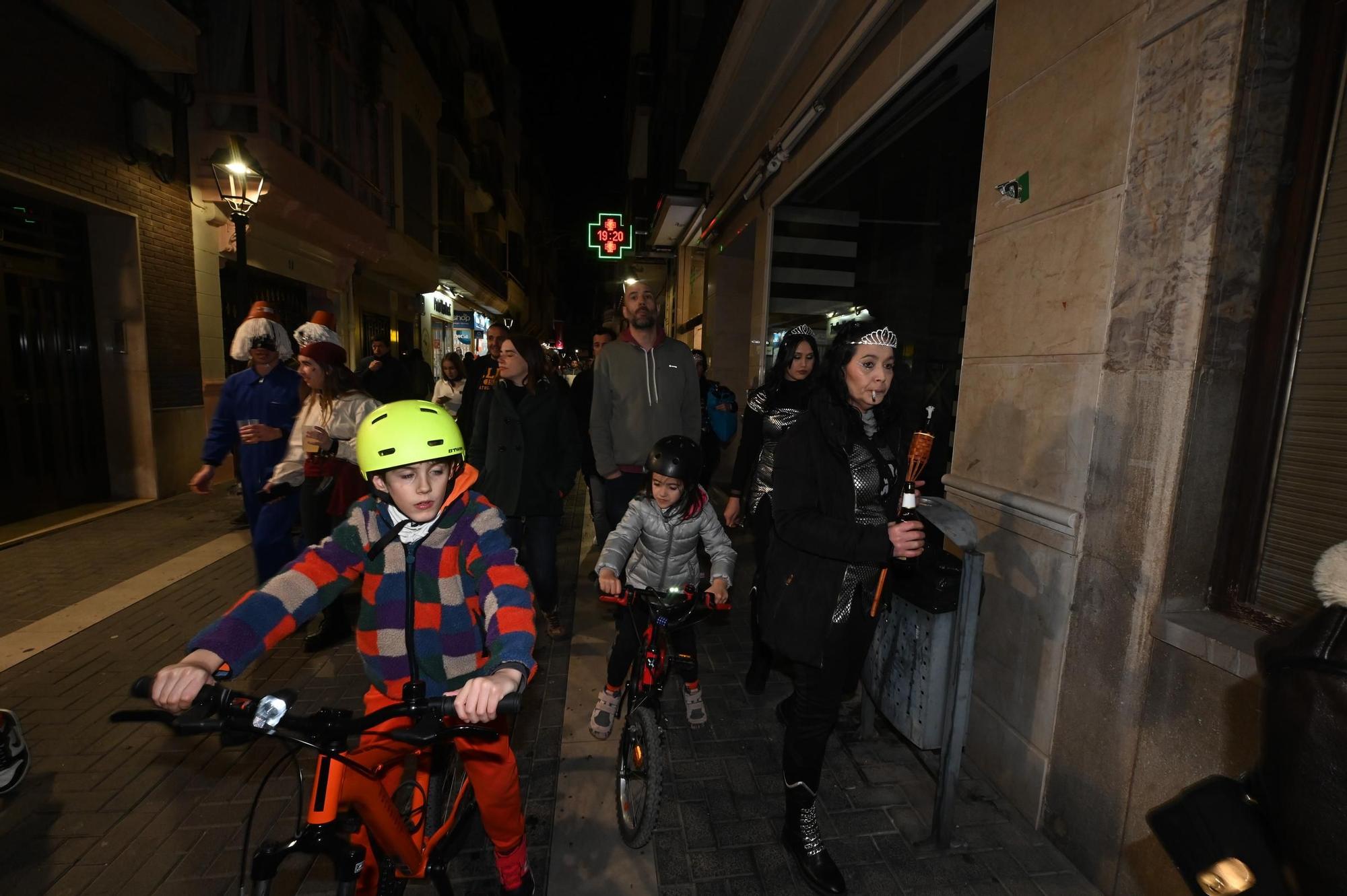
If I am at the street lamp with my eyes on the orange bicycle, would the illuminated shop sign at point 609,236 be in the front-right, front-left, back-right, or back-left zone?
back-left

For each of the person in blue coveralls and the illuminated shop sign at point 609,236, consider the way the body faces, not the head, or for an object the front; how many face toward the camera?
2

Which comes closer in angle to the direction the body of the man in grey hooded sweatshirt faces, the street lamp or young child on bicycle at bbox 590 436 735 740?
the young child on bicycle

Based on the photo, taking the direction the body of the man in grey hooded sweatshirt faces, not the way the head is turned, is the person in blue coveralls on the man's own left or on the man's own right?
on the man's own right

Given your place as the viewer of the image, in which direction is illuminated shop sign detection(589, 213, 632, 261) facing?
facing the viewer

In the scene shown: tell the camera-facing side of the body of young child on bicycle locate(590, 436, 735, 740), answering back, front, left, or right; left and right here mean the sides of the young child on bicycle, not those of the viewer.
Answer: front

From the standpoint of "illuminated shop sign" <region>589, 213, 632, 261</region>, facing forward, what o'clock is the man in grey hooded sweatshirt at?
The man in grey hooded sweatshirt is roughly at 12 o'clock from the illuminated shop sign.

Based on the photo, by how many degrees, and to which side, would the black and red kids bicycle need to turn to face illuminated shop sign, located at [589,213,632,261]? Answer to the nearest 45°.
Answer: approximately 180°

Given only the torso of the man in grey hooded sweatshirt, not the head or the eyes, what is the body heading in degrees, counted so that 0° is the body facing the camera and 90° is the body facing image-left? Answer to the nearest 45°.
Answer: approximately 0°

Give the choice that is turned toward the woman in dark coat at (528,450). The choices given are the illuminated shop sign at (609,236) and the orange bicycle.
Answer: the illuminated shop sign

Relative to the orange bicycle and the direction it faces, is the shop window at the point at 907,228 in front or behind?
behind

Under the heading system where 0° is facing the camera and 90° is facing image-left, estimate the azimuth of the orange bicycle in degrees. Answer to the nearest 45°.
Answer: approximately 45°

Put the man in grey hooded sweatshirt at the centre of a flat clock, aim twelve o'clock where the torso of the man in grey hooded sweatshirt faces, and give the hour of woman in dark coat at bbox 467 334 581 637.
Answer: The woman in dark coat is roughly at 3 o'clock from the man in grey hooded sweatshirt.

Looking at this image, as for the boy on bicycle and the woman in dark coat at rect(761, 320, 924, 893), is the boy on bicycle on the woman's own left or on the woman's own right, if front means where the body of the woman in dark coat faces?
on the woman's own right
